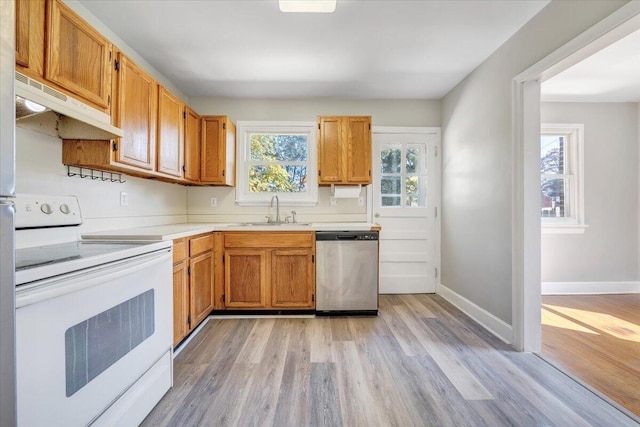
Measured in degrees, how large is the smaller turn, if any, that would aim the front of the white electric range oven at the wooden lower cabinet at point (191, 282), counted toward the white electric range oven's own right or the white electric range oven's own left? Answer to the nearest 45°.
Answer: approximately 90° to the white electric range oven's own left

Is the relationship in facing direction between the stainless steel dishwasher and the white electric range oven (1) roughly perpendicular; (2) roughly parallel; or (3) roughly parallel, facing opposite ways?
roughly perpendicular

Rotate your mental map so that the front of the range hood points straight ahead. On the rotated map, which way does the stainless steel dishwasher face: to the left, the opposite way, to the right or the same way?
to the right

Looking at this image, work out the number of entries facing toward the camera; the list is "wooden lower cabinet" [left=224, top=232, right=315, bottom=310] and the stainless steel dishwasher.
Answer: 2

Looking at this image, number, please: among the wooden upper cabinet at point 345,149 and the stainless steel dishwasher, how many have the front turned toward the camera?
2

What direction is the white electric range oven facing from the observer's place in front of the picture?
facing the viewer and to the right of the viewer

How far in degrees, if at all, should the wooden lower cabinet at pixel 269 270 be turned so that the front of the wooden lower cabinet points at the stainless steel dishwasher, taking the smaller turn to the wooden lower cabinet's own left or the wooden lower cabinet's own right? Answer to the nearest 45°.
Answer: approximately 90° to the wooden lower cabinet's own left

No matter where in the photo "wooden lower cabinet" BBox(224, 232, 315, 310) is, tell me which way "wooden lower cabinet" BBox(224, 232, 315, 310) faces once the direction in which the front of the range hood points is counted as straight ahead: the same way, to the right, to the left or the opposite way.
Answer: to the right

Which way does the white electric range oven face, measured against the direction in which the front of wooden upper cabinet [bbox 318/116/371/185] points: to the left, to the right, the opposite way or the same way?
to the left
